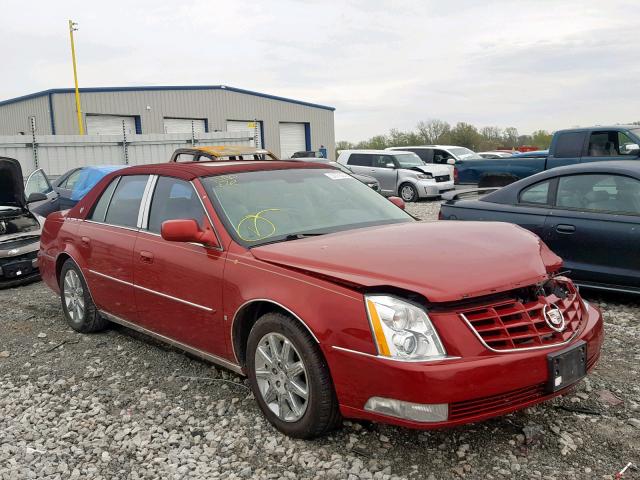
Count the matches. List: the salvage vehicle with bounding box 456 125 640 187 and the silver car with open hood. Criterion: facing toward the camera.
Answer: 1

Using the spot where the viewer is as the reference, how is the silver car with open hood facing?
facing the viewer

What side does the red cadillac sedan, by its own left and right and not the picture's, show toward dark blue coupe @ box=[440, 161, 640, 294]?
left

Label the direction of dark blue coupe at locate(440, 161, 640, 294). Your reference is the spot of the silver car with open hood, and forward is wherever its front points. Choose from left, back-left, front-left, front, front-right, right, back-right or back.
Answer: front-left

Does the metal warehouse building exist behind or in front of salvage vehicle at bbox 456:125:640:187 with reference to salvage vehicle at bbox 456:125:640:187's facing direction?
behind

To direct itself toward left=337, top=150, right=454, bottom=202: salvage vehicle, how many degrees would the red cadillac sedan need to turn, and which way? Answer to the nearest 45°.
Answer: approximately 135° to its left

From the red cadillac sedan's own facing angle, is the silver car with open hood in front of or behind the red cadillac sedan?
behind

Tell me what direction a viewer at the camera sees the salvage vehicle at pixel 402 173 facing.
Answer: facing the viewer and to the right of the viewer

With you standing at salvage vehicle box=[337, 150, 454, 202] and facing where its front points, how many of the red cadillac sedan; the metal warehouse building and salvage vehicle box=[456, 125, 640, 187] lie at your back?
1

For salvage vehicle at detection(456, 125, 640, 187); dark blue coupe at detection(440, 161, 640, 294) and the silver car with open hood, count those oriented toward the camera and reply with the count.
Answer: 1

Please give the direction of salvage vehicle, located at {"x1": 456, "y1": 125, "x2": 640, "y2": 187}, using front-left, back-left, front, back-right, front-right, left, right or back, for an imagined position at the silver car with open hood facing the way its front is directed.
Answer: left

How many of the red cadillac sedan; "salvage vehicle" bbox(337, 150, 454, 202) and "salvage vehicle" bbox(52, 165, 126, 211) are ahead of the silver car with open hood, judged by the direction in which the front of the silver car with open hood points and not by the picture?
1
